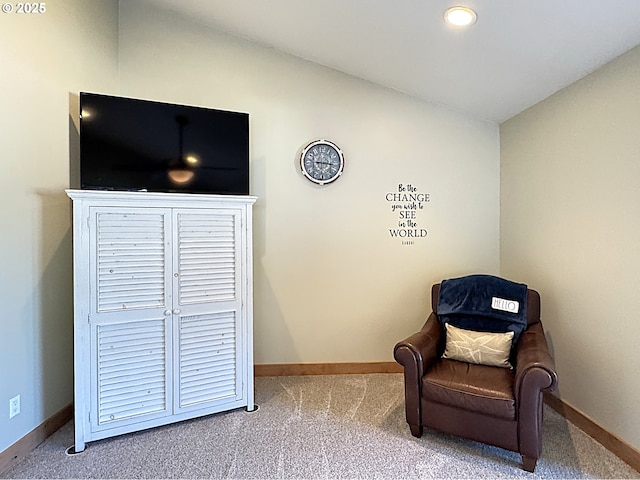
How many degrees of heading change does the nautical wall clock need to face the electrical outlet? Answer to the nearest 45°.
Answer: approximately 45° to its right

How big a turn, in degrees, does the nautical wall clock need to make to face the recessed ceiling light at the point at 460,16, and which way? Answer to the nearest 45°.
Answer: approximately 45° to its left

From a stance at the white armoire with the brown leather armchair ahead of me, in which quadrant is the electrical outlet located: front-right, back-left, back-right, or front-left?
back-right

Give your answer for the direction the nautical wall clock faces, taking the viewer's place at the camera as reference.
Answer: facing the viewer

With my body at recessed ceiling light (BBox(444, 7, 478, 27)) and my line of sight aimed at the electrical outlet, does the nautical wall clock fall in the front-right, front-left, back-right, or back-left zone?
front-right

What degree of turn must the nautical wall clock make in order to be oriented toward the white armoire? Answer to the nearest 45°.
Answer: approximately 45° to its right

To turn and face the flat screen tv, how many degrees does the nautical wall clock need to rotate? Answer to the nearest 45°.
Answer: approximately 45° to its right
